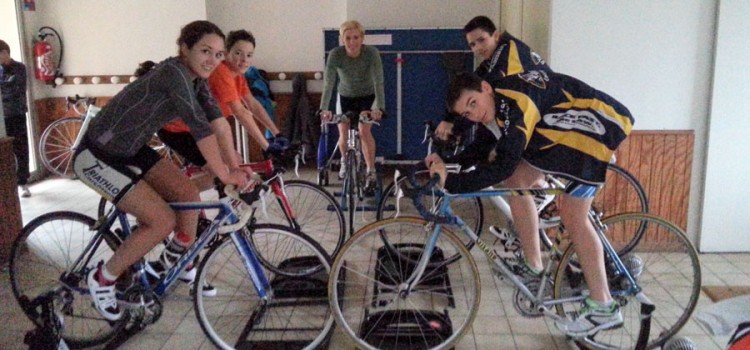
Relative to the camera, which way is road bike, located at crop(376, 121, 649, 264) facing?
to the viewer's left

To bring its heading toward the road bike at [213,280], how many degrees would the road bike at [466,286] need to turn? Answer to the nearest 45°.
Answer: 0° — it already faces it

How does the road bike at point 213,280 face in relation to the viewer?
to the viewer's right

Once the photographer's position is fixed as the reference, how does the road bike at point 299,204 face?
facing to the right of the viewer

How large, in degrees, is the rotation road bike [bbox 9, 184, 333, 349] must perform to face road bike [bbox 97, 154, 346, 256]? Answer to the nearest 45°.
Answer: approximately 45° to its left

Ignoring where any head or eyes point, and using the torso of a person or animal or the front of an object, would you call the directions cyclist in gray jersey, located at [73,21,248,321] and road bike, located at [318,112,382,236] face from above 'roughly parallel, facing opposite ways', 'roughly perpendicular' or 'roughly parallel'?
roughly perpendicular

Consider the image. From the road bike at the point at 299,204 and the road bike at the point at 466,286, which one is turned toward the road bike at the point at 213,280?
the road bike at the point at 466,286

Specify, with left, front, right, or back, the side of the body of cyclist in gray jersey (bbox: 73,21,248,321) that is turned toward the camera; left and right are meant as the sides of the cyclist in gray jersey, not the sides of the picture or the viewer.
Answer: right

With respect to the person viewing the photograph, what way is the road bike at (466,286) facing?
facing to the left of the viewer

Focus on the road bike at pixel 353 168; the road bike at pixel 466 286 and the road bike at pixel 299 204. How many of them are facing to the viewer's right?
1

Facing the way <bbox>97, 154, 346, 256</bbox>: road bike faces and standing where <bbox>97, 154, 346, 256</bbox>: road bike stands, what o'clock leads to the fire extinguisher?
The fire extinguisher is roughly at 8 o'clock from the road bike.

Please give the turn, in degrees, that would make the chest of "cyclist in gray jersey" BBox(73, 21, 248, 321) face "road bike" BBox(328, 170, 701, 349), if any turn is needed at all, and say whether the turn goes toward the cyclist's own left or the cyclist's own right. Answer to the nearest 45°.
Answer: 0° — they already face it

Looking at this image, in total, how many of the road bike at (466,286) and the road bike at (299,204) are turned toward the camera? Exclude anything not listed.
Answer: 0
